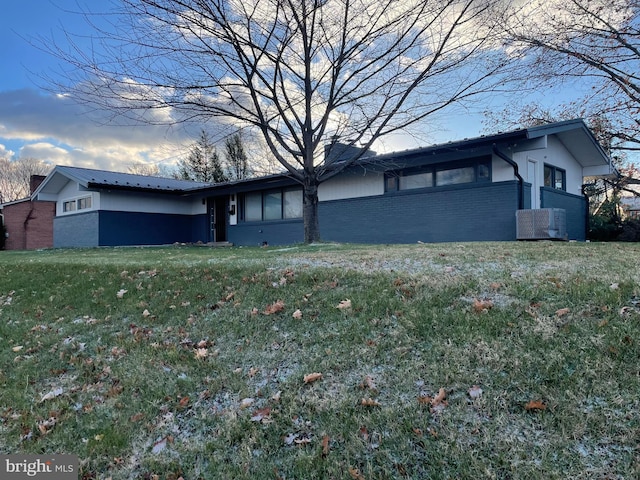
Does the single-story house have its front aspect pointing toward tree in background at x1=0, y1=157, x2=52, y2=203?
no

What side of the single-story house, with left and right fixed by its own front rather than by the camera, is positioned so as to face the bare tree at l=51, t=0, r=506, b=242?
front

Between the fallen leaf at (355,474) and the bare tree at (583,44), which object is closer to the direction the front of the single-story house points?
the fallen leaf

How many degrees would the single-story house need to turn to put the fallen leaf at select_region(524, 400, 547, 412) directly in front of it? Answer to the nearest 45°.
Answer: approximately 45° to its left

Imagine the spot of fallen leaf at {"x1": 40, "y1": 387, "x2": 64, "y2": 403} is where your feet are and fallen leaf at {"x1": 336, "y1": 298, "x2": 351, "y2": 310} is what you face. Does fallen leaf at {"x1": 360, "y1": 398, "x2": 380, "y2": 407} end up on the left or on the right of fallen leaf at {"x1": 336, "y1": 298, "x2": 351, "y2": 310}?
right

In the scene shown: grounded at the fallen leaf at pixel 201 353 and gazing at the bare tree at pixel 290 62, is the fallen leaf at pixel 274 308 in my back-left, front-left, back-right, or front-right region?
front-right

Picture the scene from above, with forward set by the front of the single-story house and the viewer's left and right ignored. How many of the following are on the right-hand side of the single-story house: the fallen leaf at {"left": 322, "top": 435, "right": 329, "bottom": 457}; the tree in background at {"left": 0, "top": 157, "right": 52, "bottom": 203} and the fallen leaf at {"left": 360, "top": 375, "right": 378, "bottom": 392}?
1

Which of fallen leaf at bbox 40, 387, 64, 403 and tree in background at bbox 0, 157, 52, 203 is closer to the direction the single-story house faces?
the fallen leaf

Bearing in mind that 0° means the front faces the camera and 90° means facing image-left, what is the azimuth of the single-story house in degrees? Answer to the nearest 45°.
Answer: approximately 45°

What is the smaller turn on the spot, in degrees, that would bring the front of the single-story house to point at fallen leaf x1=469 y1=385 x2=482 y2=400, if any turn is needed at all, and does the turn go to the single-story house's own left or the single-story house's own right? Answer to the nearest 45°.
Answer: approximately 45° to the single-story house's own left

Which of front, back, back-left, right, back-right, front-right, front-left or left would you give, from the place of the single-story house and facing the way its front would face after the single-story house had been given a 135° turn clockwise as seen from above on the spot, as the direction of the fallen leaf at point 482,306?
back
